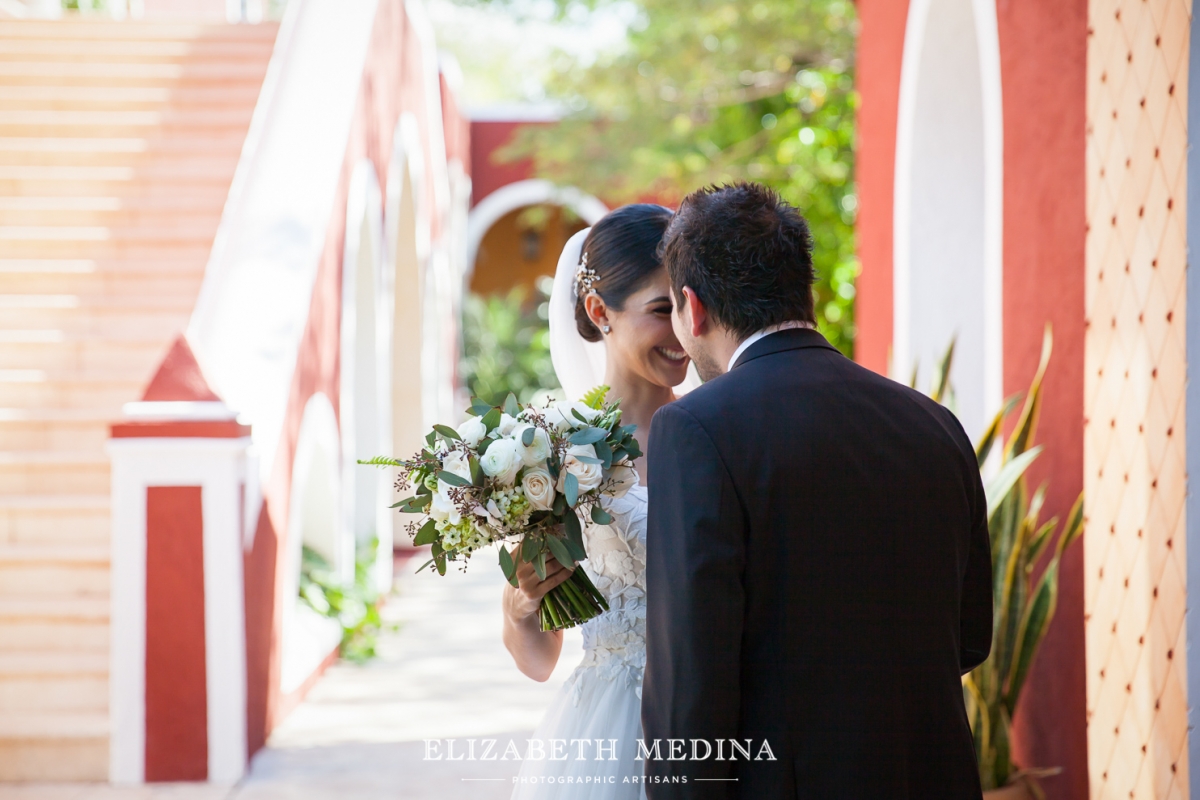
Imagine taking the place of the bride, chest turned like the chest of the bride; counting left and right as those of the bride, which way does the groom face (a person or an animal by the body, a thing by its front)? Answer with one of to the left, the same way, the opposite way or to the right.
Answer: the opposite way

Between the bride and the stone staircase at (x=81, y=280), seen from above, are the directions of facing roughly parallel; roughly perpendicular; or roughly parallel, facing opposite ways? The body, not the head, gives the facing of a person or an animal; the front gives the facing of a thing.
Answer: roughly parallel

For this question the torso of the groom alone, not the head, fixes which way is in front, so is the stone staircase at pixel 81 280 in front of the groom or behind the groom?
in front

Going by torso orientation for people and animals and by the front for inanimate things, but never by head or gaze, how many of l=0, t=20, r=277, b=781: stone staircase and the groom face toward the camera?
1

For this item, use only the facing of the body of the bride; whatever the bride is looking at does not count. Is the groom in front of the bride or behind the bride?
in front

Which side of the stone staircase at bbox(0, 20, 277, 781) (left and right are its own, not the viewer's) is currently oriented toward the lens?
front

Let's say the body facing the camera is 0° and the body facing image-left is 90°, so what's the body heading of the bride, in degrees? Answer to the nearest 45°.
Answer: approximately 315°

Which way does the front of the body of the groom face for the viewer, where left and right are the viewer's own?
facing away from the viewer and to the left of the viewer

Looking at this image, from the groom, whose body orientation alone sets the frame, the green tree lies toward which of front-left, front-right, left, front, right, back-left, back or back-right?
front-right

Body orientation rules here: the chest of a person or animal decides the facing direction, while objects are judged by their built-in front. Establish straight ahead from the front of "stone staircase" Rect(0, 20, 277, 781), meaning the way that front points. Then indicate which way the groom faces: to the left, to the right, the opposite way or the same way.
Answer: the opposite way

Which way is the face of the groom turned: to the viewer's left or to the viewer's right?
to the viewer's left

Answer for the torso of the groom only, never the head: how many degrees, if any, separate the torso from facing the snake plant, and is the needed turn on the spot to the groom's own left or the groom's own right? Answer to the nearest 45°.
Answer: approximately 45° to the groom's own right
